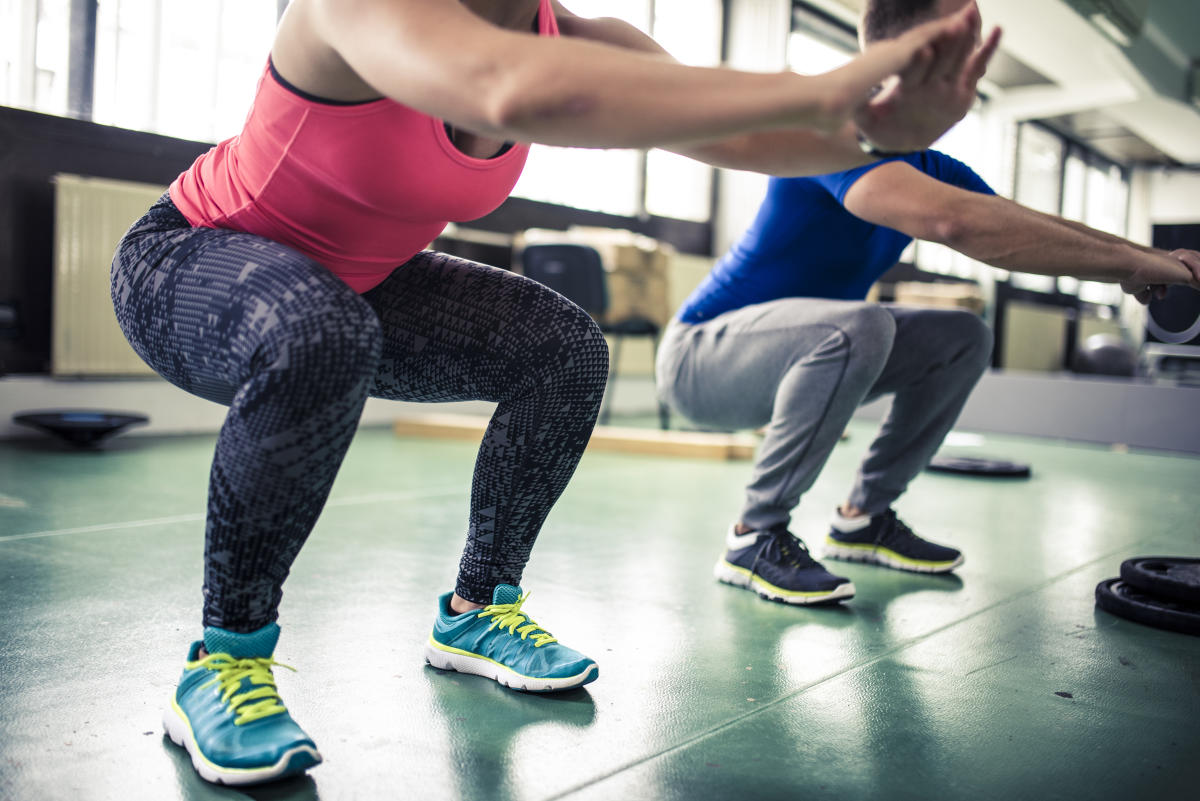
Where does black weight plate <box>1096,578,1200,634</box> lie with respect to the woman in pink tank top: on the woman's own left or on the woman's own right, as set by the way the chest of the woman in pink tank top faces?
on the woman's own left

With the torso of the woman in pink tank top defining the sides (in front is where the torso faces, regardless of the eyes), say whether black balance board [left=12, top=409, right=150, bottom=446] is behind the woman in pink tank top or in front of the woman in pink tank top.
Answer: behind

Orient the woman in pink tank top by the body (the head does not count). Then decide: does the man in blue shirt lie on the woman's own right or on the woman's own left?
on the woman's own left

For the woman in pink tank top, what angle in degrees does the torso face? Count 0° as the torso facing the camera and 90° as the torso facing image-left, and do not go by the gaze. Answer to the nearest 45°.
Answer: approximately 315°

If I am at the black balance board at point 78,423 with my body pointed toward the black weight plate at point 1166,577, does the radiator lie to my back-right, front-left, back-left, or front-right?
back-left

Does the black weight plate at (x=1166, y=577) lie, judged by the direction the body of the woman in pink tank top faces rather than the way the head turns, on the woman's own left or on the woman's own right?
on the woman's own left
